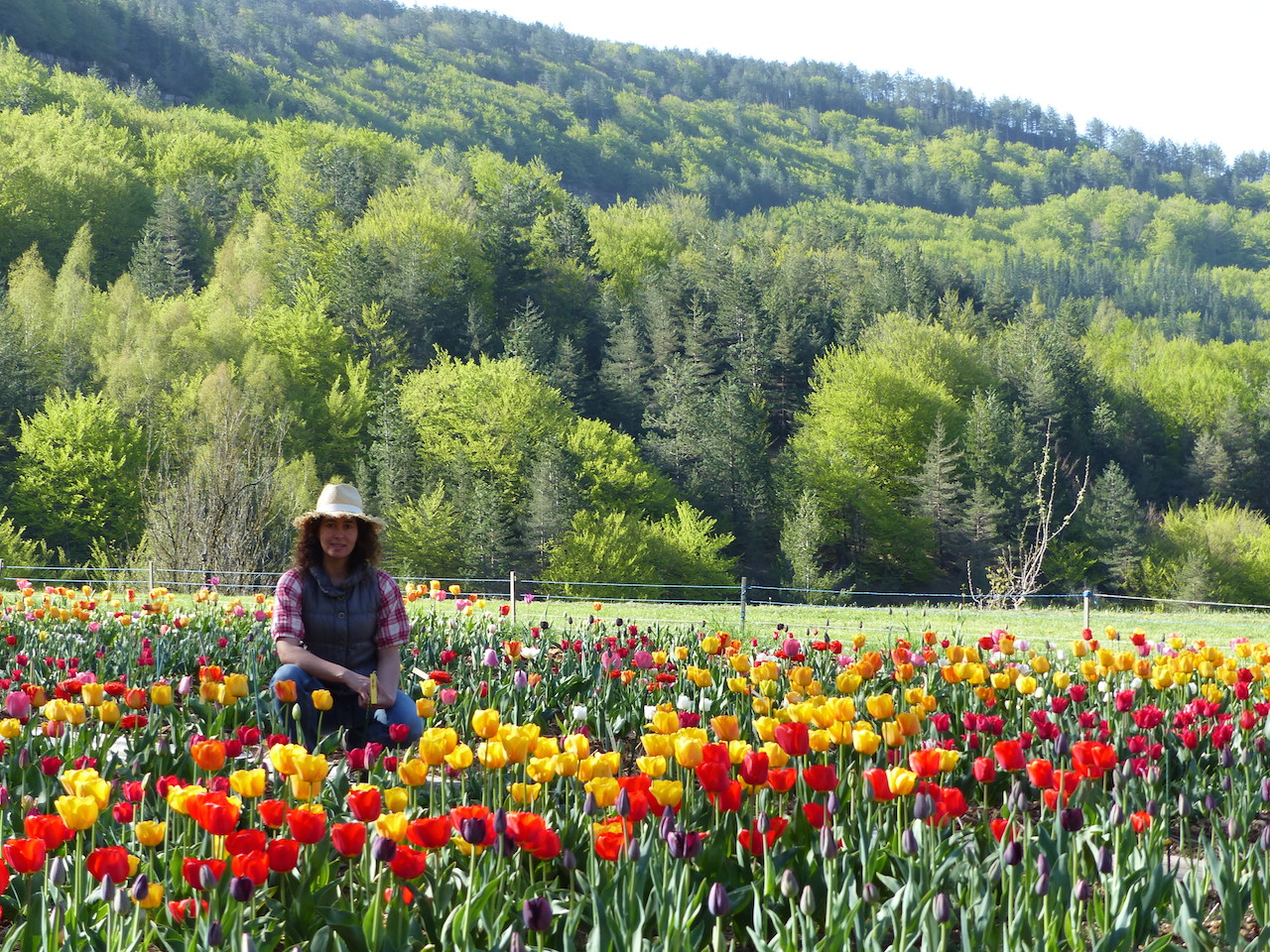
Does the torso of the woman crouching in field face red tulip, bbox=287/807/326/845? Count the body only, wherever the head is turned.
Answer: yes

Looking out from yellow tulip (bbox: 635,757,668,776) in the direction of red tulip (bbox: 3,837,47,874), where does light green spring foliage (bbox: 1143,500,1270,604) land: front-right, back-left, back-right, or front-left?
back-right

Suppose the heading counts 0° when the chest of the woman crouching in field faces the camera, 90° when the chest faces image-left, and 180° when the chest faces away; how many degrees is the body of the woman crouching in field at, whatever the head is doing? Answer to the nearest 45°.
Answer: approximately 0°

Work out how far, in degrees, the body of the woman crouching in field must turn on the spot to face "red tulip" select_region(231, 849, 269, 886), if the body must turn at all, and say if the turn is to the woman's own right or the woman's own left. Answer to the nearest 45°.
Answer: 0° — they already face it

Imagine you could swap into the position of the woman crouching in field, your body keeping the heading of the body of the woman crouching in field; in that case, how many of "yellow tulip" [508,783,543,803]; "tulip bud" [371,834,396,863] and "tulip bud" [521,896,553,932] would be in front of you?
3

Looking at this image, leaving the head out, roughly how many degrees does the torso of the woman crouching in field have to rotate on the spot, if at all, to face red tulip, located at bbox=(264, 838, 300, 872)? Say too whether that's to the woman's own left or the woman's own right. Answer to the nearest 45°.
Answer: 0° — they already face it
